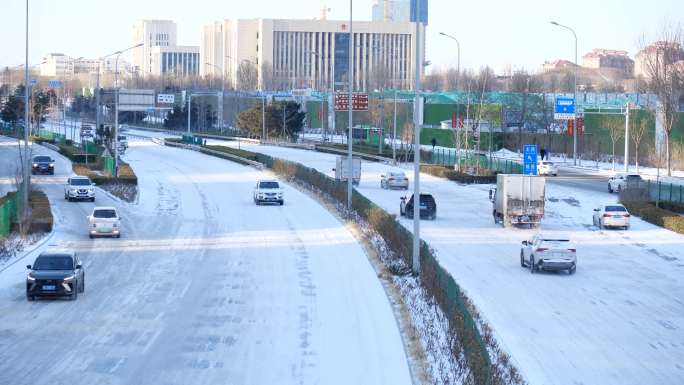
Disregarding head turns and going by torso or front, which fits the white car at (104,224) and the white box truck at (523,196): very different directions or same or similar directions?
very different directions

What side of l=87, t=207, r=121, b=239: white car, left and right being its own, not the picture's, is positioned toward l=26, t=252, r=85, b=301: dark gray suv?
front

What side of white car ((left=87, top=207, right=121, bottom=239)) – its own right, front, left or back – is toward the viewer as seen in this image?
front

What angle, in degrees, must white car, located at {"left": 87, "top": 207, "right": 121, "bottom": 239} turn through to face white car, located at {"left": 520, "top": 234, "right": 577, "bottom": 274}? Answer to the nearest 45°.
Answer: approximately 45° to its left

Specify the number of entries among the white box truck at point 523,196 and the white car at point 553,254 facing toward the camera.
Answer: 0

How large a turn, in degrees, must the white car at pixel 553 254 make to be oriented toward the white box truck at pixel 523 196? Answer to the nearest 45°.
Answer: approximately 45° to its right

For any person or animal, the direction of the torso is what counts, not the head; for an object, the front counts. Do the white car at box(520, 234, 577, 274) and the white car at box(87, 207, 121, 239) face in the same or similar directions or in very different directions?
very different directions

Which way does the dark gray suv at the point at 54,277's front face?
toward the camera

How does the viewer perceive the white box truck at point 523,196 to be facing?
facing away from the viewer and to the left of the viewer

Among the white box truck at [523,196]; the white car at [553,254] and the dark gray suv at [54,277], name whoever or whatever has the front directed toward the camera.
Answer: the dark gray suv

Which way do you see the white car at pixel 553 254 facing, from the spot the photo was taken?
facing away from the viewer and to the left of the viewer

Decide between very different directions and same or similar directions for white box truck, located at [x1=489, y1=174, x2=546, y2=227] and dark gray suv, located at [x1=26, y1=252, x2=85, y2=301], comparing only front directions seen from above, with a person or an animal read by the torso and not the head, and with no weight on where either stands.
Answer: very different directions

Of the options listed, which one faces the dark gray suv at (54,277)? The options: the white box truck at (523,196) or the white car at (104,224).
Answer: the white car

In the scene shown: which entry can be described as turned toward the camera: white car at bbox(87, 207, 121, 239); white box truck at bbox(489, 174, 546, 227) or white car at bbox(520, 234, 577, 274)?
white car at bbox(87, 207, 121, 239)
